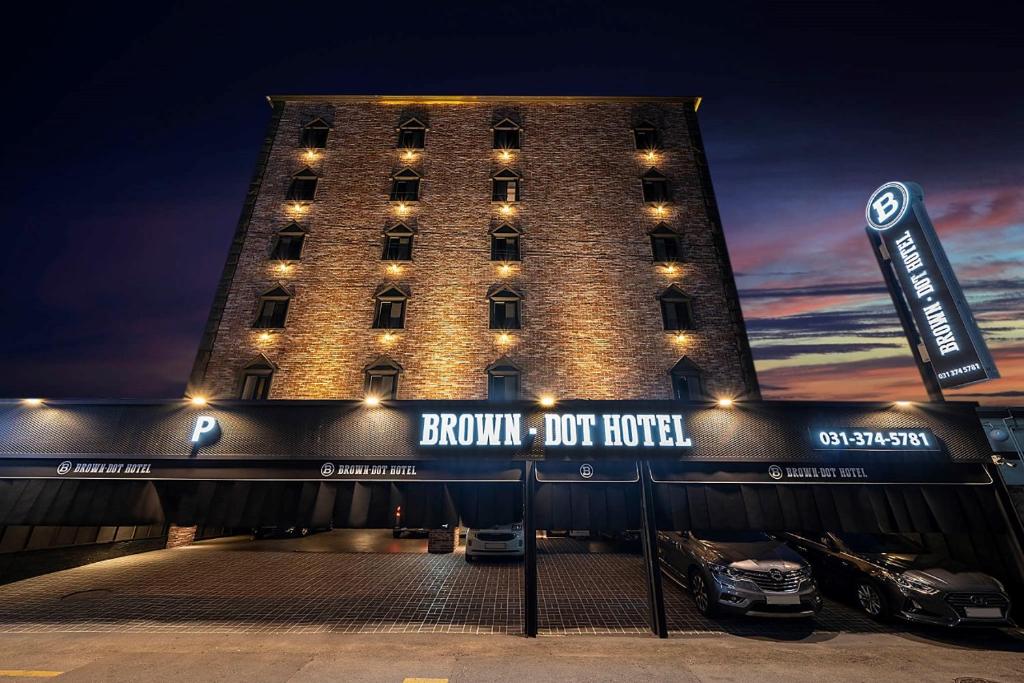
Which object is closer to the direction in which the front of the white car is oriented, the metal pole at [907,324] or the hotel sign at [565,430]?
the hotel sign

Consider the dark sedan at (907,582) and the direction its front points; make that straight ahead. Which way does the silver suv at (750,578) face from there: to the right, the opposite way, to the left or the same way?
the same way

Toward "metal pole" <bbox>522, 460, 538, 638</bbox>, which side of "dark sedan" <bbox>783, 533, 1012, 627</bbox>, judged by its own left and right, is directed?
right

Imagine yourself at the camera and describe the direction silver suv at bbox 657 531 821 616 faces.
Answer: facing the viewer and to the right of the viewer

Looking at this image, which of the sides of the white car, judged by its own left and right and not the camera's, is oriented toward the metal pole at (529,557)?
front

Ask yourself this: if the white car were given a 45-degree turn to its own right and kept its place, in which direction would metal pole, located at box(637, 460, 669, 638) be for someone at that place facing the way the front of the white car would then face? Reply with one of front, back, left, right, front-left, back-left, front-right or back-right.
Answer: left

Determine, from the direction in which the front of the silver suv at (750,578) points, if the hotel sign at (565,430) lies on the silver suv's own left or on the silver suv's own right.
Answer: on the silver suv's own right

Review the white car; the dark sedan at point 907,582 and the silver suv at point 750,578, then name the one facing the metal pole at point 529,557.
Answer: the white car

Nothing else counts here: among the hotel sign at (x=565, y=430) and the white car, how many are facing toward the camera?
2

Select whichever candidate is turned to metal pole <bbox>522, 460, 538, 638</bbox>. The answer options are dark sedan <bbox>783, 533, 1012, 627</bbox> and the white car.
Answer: the white car

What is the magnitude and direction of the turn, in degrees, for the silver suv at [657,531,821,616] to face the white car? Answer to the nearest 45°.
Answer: approximately 135° to its right

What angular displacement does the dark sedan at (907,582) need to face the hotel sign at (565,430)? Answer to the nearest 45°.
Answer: approximately 90° to its right

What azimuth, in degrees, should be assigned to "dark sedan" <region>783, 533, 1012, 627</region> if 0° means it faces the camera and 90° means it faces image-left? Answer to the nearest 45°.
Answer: approximately 315°

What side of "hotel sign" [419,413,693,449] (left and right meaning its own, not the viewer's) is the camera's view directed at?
front

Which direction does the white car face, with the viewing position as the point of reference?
facing the viewer
